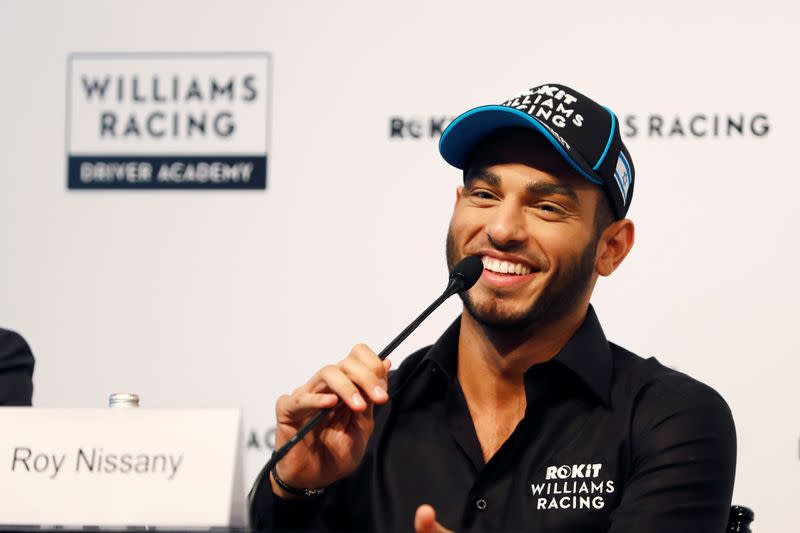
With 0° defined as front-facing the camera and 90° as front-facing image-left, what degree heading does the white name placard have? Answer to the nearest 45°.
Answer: approximately 0°

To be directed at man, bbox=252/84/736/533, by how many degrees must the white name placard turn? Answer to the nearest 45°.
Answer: approximately 135° to its left

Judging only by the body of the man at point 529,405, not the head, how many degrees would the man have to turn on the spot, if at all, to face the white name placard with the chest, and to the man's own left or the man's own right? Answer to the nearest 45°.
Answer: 0° — they already face it

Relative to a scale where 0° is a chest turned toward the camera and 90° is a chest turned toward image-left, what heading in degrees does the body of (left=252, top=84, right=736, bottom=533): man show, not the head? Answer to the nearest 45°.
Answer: approximately 45°
